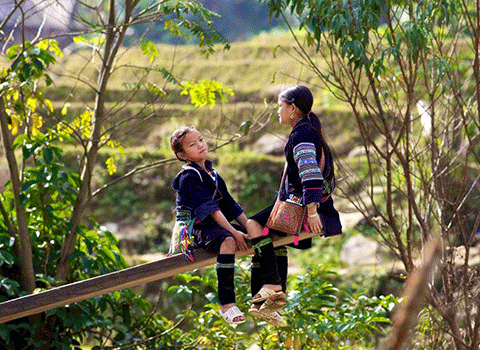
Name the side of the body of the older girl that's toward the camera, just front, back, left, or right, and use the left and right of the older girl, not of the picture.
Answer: left

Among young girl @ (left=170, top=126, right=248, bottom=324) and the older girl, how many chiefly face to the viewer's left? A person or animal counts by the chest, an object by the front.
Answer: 1

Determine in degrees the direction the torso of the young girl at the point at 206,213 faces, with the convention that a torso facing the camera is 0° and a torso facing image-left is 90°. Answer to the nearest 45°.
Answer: approximately 315°
